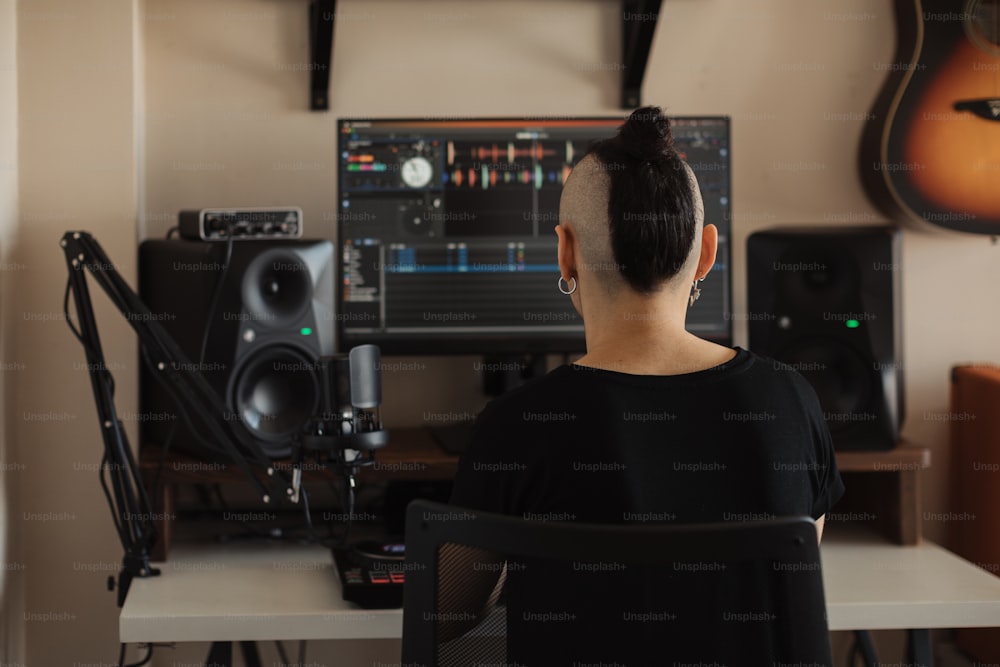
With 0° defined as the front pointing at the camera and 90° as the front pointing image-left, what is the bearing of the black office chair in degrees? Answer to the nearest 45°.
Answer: approximately 180°

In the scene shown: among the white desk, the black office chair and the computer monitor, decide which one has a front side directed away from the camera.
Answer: the black office chair

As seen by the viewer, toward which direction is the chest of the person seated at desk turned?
away from the camera

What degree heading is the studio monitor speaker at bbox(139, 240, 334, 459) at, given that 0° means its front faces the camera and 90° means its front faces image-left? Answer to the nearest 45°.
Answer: approximately 315°

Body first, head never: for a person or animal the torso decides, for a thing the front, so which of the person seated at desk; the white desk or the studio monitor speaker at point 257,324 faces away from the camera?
the person seated at desk

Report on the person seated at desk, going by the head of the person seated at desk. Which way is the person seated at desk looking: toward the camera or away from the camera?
away from the camera

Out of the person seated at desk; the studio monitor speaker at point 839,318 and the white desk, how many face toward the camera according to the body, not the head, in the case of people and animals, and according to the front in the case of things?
2

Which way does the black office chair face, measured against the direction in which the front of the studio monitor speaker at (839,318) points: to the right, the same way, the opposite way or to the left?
the opposite way
